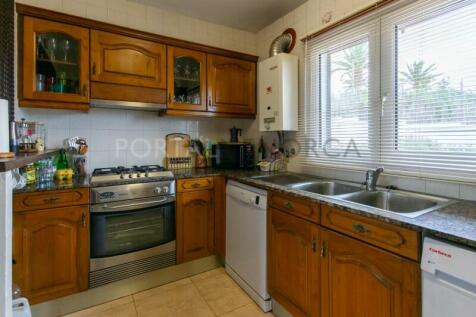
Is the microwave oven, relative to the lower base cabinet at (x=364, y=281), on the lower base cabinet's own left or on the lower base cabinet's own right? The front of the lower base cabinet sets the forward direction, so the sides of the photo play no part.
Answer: on the lower base cabinet's own right

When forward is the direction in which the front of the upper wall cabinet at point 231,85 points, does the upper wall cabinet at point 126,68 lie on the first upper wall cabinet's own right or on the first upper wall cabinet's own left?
on the first upper wall cabinet's own right

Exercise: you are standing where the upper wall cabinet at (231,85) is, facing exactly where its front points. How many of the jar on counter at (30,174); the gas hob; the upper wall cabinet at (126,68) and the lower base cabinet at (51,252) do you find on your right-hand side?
4

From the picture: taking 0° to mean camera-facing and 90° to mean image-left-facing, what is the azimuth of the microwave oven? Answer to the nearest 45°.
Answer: approximately 0°

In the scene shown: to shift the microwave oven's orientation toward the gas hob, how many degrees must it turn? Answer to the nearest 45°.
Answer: approximately 45° to its right

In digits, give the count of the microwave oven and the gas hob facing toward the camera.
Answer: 2
